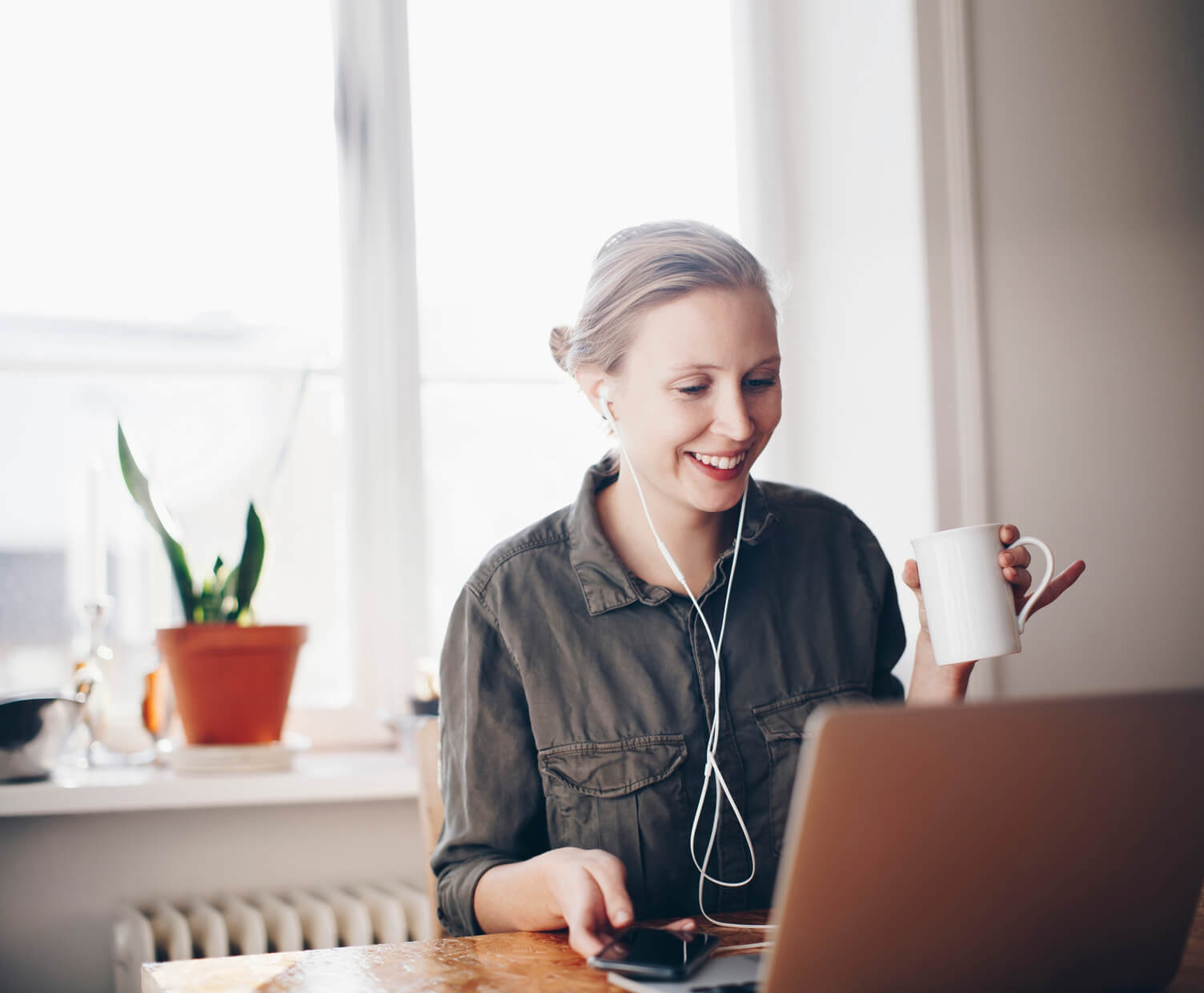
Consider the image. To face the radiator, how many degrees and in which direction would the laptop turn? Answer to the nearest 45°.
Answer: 0° — it already faces it

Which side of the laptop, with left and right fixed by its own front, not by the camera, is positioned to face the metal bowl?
front

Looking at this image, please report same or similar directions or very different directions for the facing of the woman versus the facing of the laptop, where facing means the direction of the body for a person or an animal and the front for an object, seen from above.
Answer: very different directions

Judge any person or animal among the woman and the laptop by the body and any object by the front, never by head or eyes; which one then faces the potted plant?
the laptop

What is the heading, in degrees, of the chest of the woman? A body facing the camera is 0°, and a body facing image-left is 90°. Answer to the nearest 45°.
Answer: approximately 315°

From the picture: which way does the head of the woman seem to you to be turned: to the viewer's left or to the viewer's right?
to the viewer's right

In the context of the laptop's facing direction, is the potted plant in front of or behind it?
in front

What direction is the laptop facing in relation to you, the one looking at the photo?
facing away from the viewer and to the left of the viewer

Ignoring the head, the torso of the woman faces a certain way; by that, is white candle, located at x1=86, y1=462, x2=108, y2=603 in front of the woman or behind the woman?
behind

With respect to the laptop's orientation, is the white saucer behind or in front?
in front
